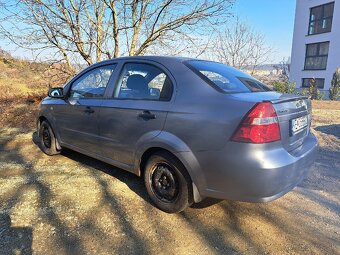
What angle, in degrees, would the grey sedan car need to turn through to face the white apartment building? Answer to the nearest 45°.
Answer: approximately 90° to its right

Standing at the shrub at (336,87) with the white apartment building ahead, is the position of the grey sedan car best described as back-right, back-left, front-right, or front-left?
back-left

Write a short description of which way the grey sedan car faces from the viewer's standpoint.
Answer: facing away from the viewer and to the left of the viewer

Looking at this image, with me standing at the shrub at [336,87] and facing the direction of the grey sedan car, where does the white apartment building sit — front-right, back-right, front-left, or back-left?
back-right

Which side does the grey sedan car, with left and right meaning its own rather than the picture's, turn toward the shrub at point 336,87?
right
